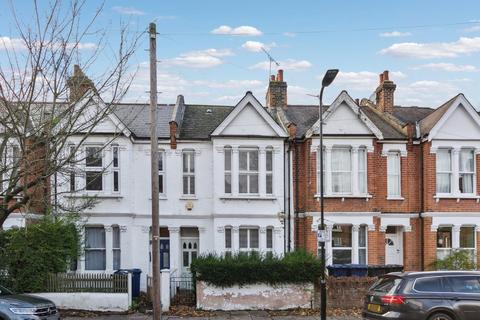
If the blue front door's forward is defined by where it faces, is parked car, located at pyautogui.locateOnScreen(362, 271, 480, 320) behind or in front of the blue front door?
in front

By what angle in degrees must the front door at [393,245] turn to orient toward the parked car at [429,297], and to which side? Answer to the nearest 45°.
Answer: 0° — it already faces it

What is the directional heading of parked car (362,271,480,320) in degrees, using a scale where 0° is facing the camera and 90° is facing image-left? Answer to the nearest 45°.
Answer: approximately 225°

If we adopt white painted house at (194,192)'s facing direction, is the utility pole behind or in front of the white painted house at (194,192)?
in front

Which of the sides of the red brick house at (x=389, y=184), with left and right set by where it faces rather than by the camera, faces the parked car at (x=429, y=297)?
front

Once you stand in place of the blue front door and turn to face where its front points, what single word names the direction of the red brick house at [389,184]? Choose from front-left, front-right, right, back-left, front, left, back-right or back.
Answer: left

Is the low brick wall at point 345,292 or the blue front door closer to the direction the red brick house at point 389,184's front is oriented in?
the low brick wall

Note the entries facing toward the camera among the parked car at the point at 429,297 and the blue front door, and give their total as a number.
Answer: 1

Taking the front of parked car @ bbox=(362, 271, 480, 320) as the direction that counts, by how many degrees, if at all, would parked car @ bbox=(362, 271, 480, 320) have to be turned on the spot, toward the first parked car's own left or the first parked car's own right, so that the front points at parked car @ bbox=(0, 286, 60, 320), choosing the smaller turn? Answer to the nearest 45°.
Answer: approximately 135° to the first parked car's own left

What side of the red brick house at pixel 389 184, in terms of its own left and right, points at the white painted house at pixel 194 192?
right
